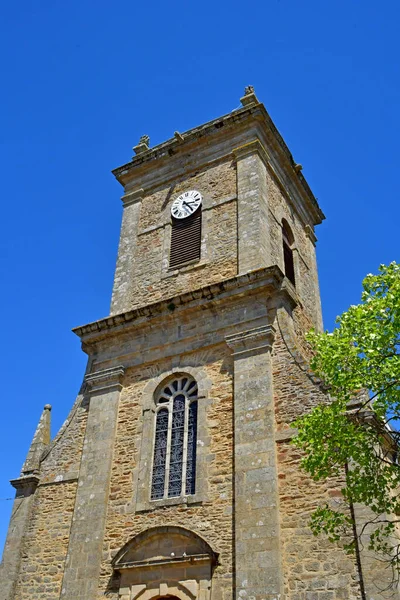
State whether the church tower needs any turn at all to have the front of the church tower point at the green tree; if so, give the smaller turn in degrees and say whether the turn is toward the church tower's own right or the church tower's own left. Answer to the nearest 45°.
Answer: approximately 90° to the church tower's own left

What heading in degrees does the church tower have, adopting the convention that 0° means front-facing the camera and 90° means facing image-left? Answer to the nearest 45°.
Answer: approximately 45°
